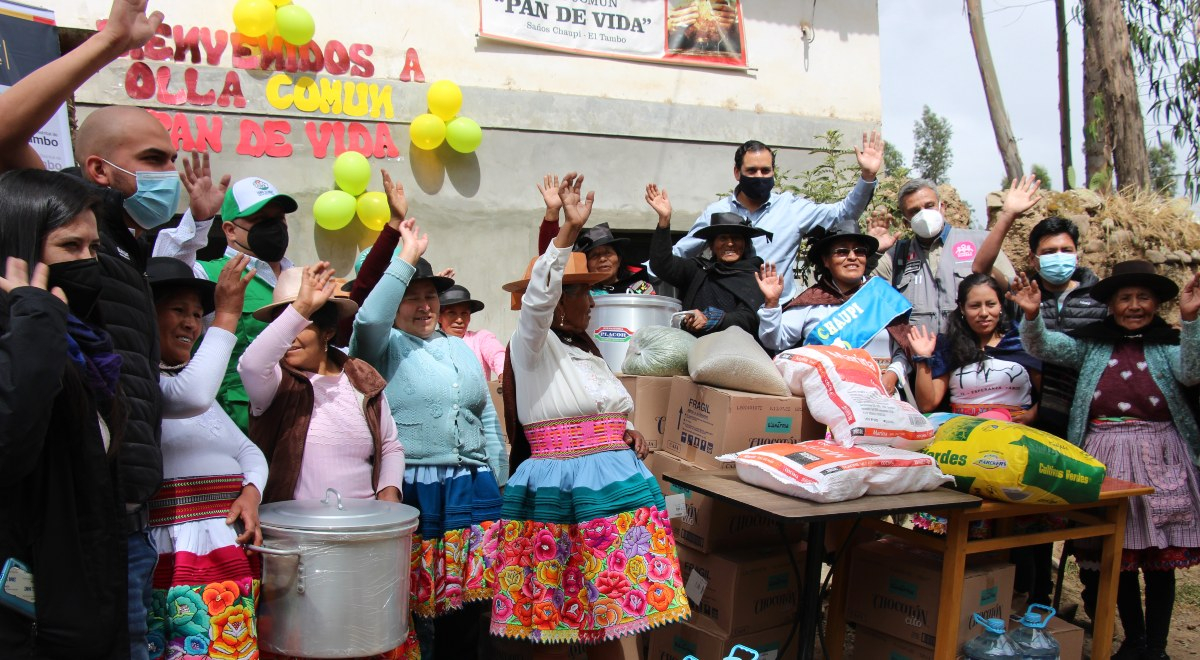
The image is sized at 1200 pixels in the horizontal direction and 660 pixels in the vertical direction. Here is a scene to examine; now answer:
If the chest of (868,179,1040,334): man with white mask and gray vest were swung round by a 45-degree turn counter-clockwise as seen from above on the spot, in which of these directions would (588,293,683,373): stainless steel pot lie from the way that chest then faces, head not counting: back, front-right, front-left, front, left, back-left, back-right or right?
right

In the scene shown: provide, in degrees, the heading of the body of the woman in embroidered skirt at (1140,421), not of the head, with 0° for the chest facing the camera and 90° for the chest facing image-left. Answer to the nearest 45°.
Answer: approximately 0°

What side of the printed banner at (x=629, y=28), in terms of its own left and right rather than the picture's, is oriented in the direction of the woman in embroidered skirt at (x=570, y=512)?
front

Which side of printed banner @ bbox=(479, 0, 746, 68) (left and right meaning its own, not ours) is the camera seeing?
front

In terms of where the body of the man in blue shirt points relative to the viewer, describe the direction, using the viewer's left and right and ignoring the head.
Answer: facing the viewer

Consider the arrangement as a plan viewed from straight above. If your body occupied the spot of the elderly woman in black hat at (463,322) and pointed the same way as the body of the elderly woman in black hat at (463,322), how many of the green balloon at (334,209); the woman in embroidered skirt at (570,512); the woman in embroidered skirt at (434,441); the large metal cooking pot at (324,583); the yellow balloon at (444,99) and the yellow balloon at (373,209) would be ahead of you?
3

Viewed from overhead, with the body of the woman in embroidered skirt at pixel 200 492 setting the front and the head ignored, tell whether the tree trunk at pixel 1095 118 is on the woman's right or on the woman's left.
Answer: on the woman's left

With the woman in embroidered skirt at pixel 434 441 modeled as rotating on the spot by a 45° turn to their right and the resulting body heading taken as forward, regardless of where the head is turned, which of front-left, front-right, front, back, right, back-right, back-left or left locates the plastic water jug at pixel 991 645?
left

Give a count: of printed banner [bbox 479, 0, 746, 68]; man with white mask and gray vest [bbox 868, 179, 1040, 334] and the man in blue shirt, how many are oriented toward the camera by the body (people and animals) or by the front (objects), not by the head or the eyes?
3

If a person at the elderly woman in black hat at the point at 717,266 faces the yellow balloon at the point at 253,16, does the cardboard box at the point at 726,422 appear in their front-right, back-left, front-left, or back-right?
back-left
